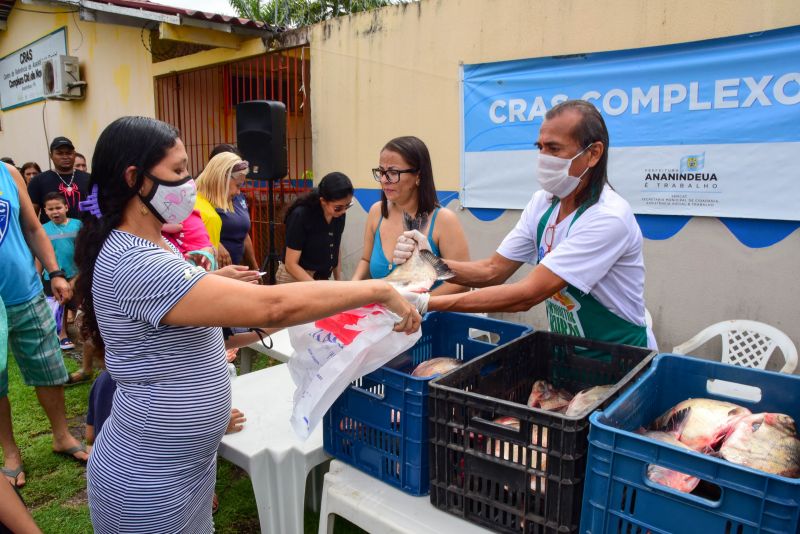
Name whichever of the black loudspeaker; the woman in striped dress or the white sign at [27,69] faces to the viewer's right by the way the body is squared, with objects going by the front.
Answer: the woman in striped dress

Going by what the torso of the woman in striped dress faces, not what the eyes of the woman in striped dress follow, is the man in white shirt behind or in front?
in front

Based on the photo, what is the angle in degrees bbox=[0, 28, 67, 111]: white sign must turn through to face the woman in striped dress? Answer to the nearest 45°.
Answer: approximately 45° to its left

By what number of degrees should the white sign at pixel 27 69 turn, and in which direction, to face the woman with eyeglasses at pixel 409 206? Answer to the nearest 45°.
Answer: approximately 45° to its left

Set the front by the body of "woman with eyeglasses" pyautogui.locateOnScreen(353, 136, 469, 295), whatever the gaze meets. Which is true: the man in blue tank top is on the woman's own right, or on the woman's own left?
on the woman's own right

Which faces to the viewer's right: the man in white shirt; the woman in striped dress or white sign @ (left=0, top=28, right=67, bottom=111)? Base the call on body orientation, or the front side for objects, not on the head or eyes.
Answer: the woman in striped dress

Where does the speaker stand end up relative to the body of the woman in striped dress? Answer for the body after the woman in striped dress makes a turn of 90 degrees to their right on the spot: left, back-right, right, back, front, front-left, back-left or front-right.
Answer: back

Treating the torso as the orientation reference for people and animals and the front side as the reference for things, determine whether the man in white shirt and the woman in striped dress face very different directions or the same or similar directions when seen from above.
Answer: very different directions

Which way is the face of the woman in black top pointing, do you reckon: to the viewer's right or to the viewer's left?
to the viewer's right

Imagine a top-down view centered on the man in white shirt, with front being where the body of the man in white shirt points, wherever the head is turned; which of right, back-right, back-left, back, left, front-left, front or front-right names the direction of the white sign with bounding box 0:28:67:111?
right

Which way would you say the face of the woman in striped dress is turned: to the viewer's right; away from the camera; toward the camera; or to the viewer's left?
to the viewer's right

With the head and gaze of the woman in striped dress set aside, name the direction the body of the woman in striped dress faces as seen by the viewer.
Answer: to the viewer's right

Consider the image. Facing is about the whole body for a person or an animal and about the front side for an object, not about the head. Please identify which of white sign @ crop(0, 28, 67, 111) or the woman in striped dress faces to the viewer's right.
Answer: the woman in striped dress
